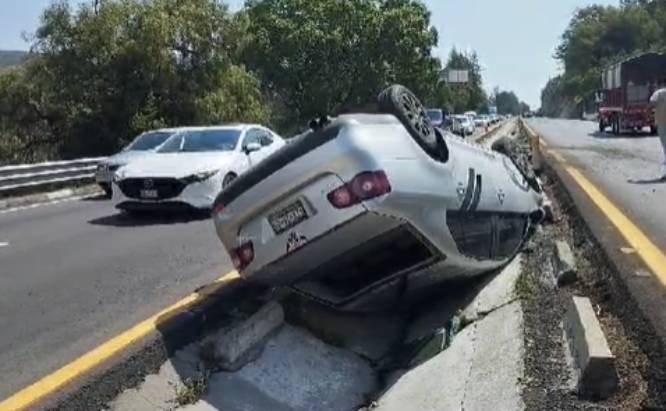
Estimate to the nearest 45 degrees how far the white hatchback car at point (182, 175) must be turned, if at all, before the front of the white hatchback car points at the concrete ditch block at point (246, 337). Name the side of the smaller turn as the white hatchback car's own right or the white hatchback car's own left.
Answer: approximately 45° to the white hatchback car's own left

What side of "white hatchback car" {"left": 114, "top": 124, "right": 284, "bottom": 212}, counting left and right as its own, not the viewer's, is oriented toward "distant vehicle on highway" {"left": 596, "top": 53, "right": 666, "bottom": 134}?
back

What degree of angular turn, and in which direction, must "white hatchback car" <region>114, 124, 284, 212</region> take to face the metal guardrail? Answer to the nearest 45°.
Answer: approximately 90° to its right

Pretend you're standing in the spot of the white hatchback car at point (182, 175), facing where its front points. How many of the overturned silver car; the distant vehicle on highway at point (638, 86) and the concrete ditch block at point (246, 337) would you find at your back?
1

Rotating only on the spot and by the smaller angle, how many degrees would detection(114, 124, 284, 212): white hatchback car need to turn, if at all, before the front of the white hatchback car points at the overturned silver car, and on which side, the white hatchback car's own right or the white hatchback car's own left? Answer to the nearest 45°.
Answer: approximately 45° to the white hatchback car's own left

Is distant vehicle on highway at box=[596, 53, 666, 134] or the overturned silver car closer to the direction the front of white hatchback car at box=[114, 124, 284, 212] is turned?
the overturned silver car

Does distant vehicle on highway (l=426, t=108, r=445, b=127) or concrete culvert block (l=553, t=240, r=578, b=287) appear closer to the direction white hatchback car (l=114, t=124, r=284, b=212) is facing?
the concrete culvert block

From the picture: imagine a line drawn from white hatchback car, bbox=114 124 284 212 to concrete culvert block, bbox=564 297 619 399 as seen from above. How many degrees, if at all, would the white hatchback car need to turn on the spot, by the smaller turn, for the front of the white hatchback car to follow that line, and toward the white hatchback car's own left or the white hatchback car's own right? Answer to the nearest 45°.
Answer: approximately 45° to the white hatchback car's own left
